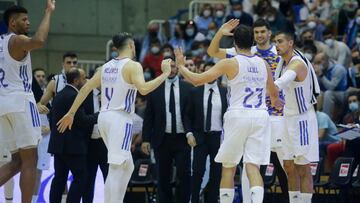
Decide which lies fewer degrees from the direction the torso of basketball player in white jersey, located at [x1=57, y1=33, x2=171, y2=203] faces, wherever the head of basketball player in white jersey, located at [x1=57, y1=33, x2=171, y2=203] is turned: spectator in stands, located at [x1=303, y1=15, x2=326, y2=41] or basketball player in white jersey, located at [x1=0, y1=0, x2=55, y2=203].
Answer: the spectator in stands

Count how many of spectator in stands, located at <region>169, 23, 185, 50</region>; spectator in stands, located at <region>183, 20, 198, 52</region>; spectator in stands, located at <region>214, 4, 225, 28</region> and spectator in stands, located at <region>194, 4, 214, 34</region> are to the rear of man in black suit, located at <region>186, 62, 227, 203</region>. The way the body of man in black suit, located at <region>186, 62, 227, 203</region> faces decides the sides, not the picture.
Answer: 4

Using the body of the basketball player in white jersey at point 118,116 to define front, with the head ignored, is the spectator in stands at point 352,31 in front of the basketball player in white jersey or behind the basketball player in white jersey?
in front

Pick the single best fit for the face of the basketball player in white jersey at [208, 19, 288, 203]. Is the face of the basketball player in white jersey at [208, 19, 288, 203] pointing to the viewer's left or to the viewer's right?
to the viewer's left

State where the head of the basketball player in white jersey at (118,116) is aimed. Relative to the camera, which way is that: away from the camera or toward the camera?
away from the camera

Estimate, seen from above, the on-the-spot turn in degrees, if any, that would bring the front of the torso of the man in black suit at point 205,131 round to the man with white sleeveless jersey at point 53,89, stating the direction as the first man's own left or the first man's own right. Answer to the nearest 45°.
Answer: approximately 90° to the first man's own right

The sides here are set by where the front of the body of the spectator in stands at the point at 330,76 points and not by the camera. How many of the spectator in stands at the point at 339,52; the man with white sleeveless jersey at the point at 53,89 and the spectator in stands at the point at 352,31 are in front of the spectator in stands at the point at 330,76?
1

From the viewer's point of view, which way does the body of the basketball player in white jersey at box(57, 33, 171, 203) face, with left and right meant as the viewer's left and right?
facing away from the viewer and to the right of the viewer

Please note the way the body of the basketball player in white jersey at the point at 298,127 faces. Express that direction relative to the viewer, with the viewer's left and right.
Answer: facing to the left of the viewer
